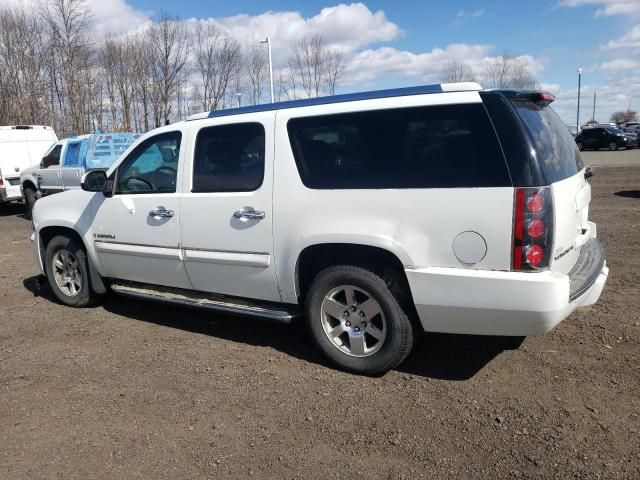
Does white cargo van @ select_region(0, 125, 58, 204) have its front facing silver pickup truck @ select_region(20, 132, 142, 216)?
no

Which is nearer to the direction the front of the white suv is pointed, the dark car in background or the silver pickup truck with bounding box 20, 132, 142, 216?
the silver pickup truck

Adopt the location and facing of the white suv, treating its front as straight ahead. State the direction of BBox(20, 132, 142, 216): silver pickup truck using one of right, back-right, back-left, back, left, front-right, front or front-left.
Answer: front

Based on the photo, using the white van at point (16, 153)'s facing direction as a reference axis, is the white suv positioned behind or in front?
behind

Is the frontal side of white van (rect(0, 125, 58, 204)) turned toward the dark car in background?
no

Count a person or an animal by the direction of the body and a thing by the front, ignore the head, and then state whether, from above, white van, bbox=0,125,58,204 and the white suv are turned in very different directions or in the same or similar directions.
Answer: same or similar directions

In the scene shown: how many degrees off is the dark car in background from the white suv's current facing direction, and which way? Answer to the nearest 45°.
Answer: approximately 90° to its right

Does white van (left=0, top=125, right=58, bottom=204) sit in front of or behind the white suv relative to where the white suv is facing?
in front

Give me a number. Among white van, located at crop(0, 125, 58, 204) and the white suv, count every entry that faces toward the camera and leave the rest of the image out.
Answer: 0

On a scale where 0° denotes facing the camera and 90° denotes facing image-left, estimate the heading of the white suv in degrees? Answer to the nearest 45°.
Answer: approximately 135°
